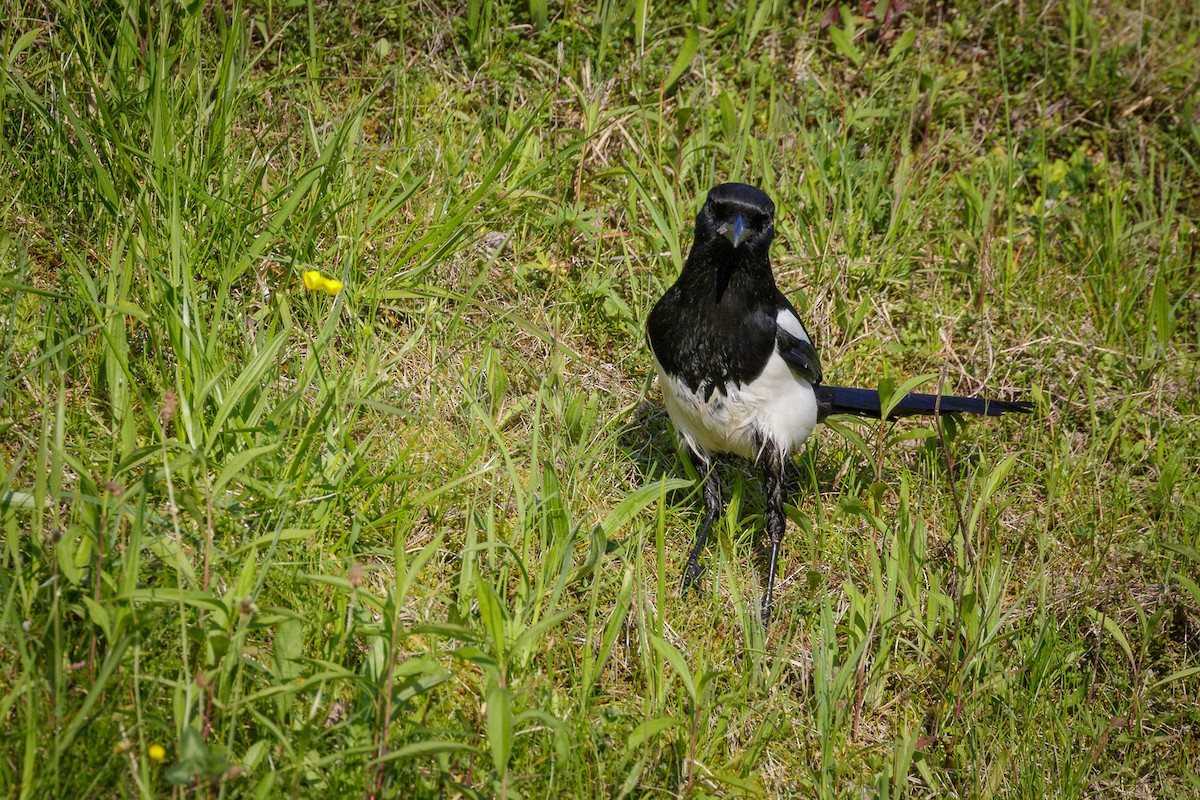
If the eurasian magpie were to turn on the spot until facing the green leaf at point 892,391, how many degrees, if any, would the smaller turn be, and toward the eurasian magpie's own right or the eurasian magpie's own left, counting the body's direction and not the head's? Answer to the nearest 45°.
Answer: approximately 90° to the eurasian magpie's own left

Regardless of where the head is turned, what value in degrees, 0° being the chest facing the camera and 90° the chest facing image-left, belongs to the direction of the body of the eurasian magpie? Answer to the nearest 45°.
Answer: approximately 45°

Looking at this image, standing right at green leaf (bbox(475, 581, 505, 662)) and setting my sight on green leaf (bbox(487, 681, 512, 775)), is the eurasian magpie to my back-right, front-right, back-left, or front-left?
back-left

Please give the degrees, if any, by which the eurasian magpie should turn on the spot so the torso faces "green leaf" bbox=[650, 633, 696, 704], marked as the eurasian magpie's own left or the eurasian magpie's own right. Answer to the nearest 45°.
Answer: approximately 45° to the eurasian magpie's own left

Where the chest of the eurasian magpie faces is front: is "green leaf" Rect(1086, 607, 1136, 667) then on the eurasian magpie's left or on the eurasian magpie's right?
on the eurasian magpie's left
